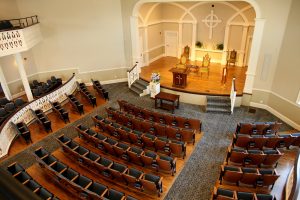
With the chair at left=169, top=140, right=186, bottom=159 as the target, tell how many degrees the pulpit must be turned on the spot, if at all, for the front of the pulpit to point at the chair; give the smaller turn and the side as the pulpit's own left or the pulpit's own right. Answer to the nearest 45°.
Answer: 0° — it already faces it

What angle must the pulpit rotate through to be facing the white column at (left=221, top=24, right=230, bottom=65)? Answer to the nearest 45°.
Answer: approximately 135° to its left

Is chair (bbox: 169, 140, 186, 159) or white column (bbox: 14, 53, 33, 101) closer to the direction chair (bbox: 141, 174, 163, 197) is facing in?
the chair

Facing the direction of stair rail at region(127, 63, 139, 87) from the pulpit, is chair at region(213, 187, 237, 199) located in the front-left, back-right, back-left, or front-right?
back-left

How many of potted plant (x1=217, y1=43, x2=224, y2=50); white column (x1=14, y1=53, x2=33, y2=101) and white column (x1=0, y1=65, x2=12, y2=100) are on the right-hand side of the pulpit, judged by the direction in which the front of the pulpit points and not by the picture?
2

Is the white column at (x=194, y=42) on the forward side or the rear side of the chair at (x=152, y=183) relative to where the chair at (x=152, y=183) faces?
on the forward side

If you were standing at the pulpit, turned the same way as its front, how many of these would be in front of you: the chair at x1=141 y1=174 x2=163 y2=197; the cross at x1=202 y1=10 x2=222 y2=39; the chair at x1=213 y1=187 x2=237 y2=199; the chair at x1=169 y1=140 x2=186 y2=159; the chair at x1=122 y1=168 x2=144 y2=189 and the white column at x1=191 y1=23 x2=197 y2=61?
4

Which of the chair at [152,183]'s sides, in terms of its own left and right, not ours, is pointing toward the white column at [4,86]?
left

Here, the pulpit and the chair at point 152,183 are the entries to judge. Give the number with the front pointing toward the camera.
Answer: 1

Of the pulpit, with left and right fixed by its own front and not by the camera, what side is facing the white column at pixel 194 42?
back

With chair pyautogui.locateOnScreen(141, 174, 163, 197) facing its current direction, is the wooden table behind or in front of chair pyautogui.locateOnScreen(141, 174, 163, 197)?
in front

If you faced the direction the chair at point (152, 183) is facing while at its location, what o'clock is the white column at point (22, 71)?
The white column is roughly at 9 o'clock from the chair.

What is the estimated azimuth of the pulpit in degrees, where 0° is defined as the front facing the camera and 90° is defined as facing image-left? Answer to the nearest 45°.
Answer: approximately 0°

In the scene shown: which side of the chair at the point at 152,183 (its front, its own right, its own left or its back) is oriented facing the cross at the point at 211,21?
front

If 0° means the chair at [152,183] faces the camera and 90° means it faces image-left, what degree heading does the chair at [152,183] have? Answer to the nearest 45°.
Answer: approximately 225°
